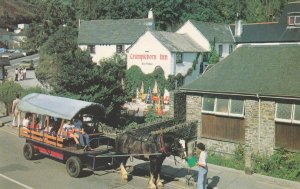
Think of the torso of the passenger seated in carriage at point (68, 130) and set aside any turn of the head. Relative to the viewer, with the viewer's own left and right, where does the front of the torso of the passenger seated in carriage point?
facing the viewer and to the right of the viewer

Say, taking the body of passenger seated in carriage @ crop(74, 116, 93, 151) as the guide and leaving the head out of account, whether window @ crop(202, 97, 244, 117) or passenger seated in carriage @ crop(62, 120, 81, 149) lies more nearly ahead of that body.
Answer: the window

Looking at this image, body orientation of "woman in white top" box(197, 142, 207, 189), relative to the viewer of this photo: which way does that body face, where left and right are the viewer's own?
facing to the left of the viewer

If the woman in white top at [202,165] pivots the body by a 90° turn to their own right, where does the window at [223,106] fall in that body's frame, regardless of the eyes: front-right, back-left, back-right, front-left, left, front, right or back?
front

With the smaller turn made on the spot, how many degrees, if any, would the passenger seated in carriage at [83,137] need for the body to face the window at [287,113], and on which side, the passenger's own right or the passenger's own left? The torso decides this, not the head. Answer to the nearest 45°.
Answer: approximately 45° to the passenger's own left

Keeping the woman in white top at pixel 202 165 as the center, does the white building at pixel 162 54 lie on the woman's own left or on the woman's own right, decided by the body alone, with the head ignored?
on the woman's own right

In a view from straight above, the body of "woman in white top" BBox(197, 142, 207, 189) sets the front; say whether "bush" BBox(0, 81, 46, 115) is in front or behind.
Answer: in front

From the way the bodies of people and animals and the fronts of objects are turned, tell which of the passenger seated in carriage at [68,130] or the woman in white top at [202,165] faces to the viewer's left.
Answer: the woman in white top

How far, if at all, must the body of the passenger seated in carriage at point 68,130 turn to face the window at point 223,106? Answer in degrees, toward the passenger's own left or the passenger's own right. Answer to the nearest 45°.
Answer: approximately 45° to the passenger's own left

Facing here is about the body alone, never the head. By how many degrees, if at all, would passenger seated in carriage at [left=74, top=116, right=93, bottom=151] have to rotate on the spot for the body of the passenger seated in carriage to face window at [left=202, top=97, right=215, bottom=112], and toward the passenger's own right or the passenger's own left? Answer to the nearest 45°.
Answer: approximately 90° to the passenger's own left

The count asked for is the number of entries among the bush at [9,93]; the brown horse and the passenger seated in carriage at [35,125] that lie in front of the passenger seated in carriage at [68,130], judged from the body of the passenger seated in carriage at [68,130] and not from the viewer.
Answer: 1

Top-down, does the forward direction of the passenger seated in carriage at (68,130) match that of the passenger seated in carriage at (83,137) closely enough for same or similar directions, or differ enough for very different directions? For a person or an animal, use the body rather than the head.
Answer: same or similar directions

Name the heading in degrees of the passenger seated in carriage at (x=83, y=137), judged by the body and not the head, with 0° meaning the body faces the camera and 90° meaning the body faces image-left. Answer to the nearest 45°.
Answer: approximately 315°

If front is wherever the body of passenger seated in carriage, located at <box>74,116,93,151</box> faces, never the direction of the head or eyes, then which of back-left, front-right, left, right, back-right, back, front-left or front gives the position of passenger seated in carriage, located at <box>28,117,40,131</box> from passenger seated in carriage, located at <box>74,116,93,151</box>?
back

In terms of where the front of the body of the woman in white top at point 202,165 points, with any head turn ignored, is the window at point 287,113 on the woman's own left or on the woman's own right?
on the woman's own right
